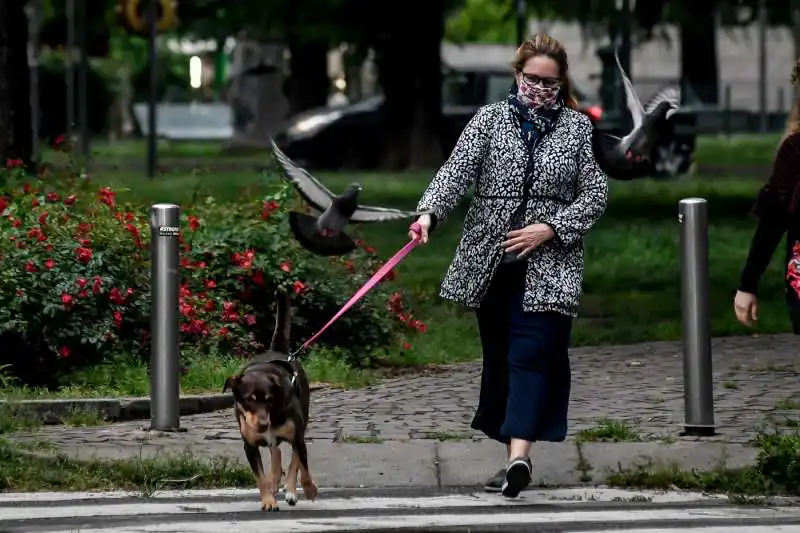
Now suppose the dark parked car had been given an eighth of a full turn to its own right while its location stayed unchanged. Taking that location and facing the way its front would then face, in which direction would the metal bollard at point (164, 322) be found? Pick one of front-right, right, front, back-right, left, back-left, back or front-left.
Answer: back-left

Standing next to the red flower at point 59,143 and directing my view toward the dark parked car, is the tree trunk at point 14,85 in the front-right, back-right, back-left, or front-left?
front-left

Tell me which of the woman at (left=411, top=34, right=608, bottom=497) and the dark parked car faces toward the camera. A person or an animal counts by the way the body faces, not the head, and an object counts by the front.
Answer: the woman

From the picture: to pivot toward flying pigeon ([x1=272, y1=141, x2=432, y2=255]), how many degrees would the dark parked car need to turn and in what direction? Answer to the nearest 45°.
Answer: approximately 90° to its left

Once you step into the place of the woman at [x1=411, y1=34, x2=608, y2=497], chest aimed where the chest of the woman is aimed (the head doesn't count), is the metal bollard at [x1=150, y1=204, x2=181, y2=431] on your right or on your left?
on your right

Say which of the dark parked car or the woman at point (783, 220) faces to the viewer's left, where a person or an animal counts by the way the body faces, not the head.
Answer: the dark parked car

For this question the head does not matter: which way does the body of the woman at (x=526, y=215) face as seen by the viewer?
toward the camera

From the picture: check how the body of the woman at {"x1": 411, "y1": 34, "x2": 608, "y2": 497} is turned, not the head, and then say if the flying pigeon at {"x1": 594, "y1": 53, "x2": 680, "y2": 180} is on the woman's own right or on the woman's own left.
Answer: on the woman's own left

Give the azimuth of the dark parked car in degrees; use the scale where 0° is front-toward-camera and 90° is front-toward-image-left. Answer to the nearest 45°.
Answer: approximately 90°

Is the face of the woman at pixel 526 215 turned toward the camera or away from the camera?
toward the camera

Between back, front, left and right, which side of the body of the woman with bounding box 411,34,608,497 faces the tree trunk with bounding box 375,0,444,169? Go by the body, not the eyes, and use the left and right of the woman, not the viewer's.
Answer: back
